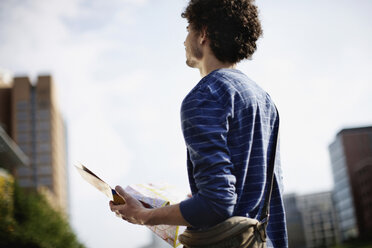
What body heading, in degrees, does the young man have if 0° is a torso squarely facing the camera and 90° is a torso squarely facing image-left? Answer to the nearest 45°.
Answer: approximately 135°

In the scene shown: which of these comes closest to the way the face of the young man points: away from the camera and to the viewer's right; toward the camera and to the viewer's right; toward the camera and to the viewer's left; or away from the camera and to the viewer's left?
away from the camera and to the viewer's left
